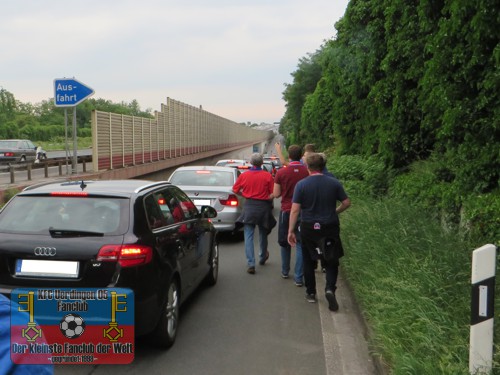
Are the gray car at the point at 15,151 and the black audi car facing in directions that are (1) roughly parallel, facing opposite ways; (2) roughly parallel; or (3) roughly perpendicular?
roughly parallel

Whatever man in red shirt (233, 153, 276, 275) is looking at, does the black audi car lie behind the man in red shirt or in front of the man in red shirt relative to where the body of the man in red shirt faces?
behind

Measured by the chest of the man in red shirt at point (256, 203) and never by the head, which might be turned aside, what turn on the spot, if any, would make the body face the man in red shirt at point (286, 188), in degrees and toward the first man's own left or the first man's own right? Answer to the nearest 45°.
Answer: approximately 135° to the first man's own right

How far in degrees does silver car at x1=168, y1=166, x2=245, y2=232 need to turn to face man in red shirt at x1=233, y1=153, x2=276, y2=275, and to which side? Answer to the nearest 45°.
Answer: approximately 180°

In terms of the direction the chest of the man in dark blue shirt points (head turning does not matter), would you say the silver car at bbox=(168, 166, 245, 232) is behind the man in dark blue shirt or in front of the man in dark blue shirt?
in front

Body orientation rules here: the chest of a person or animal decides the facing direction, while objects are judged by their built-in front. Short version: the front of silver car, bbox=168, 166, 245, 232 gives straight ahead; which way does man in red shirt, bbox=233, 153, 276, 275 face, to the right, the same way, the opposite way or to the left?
the same way

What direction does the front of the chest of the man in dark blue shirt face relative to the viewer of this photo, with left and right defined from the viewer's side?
facing away from the viewer

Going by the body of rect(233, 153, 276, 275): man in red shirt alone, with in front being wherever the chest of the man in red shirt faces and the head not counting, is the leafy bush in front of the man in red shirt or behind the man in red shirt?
in front

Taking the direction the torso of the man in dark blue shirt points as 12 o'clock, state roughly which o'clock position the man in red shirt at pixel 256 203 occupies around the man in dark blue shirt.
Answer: The man in red shirt is roughly at 11 o'clock from the man in dark blue shirt.

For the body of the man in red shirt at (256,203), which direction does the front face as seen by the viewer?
away from the camera

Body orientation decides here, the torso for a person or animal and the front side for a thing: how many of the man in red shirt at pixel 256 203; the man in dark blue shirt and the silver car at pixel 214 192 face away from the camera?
3

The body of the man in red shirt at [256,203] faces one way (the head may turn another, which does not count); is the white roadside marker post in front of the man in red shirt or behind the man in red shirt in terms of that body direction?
behind

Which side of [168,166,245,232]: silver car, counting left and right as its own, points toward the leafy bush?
right

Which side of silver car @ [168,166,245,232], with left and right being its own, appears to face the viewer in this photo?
back
